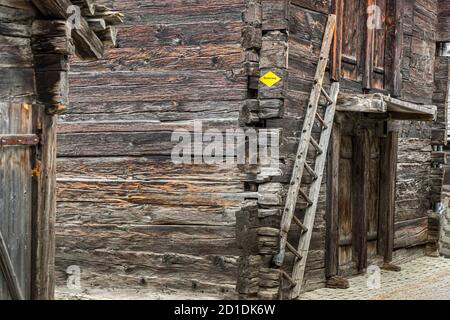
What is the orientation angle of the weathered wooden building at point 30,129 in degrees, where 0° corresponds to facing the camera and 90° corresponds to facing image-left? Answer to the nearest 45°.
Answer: approximately 0°

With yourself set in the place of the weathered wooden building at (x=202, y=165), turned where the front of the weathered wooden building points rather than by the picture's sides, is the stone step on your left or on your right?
on your left

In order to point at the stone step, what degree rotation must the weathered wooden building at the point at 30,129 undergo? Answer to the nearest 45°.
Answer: approximately 135° to its left

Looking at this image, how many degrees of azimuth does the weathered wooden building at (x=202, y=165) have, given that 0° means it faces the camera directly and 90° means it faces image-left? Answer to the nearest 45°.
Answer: approximately 315°
